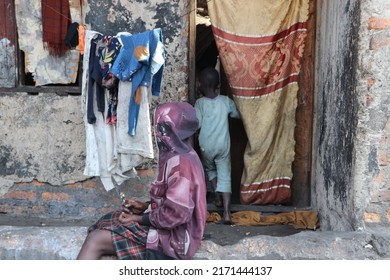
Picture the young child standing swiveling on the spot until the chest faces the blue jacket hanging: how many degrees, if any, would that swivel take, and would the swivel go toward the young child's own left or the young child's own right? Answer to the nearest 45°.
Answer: approximately 135° to the young child's own left

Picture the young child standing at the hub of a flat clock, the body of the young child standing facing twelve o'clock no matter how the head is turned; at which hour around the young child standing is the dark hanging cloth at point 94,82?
The dark hanging cloth is roughly at 8 o'clock from the young child standing.

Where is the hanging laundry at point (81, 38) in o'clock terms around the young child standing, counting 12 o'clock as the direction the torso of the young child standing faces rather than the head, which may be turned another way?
The hanging laundry is roughly at 8 o'clock from the young child standing.

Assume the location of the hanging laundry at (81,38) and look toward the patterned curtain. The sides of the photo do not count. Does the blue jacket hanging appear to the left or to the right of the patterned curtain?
right

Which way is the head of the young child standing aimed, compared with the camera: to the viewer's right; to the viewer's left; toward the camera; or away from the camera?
away from the camera

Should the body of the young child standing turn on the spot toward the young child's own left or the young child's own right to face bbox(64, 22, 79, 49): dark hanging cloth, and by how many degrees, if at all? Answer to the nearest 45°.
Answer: approximately 90° to the young child's own left

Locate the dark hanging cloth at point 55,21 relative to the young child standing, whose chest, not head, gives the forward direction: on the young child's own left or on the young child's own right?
on the young child's own left

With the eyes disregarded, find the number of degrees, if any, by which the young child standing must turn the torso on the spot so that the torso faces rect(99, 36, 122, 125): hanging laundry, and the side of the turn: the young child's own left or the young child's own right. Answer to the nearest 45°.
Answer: approximately 135° to the young child's own left

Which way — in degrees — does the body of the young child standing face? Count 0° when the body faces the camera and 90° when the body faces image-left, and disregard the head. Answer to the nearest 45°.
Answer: approximately 180°
